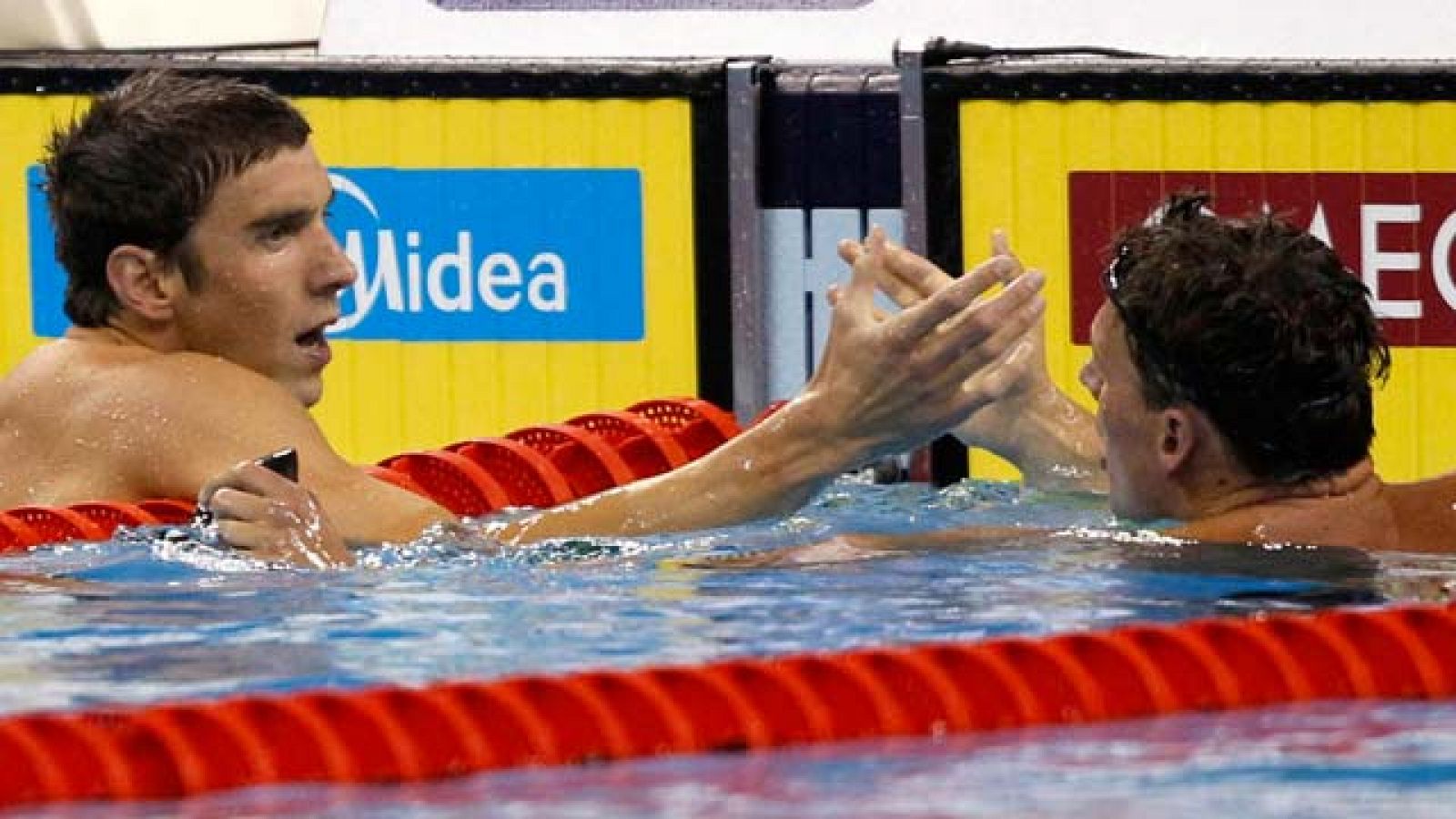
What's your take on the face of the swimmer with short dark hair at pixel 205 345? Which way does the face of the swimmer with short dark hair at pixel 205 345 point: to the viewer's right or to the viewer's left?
to the viewer's right

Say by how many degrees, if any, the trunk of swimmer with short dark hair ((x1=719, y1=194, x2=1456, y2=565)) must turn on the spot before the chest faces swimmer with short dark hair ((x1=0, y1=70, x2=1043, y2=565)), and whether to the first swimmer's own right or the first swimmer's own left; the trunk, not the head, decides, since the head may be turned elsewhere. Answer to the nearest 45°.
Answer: approximately 45° to the first swimmer's own left

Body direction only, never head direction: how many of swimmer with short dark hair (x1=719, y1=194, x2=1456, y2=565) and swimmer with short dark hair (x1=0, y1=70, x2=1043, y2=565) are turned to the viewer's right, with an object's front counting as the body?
1

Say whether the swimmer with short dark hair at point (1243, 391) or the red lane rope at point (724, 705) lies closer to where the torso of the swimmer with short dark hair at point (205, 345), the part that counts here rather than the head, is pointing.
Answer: the swimmer with short dark hair

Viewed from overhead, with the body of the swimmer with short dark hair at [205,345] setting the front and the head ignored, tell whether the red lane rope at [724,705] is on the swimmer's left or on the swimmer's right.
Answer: on the swimmer's right

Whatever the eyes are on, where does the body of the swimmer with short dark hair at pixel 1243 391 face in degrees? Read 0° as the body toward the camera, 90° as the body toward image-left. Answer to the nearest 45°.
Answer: approximately 135°

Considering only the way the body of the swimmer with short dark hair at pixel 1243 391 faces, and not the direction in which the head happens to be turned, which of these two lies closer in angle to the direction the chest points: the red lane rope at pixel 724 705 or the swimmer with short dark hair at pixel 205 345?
the swimmer with short dark hair

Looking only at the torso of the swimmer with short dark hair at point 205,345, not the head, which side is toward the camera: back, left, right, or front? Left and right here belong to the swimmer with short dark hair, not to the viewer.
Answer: right
